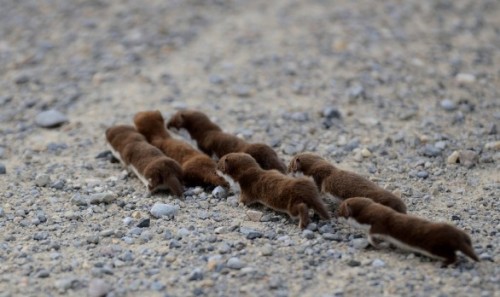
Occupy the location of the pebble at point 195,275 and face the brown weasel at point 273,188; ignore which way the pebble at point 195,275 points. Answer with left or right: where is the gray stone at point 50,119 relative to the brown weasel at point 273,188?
left

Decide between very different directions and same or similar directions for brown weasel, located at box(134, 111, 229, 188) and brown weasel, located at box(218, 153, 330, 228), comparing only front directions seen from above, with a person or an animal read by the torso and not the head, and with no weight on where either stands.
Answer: same or similar directions

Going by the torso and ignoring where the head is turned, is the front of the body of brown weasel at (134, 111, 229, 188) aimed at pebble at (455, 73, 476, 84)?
no

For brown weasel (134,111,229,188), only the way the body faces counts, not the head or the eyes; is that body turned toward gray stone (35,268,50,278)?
no

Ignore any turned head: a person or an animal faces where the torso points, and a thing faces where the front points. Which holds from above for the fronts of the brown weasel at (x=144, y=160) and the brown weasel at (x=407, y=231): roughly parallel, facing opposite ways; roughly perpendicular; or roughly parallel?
roughly parallel

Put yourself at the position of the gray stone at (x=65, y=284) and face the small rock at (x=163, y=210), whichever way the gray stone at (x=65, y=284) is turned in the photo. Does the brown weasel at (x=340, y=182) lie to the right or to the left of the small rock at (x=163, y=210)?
right
